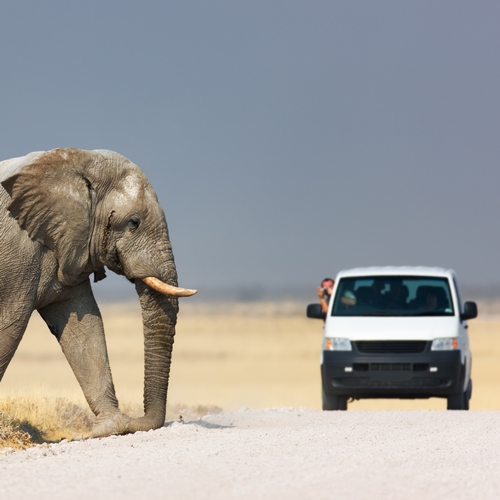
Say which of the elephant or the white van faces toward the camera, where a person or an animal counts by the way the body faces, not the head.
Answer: the white van

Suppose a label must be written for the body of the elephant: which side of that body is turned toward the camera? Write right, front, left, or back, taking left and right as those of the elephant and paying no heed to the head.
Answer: right

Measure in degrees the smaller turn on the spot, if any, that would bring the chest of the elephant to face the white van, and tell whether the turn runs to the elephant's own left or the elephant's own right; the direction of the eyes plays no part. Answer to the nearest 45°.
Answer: approximately 45° to the elephant's own left

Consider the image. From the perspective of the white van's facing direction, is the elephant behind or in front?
in front

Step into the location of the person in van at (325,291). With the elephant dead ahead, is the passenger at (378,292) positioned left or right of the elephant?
left

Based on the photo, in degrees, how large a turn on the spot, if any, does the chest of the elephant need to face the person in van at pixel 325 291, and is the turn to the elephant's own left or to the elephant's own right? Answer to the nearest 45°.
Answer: approximately 45° to the elephant's own left

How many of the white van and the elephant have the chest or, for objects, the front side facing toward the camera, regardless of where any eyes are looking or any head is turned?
1

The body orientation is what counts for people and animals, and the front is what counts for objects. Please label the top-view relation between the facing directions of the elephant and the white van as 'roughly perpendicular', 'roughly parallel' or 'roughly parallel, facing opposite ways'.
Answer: roughly perpendicular

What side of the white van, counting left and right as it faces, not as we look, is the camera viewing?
front
